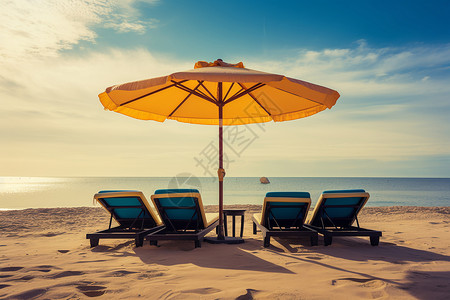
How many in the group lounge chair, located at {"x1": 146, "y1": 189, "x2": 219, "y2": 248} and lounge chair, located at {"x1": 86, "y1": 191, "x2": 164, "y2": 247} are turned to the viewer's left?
0
